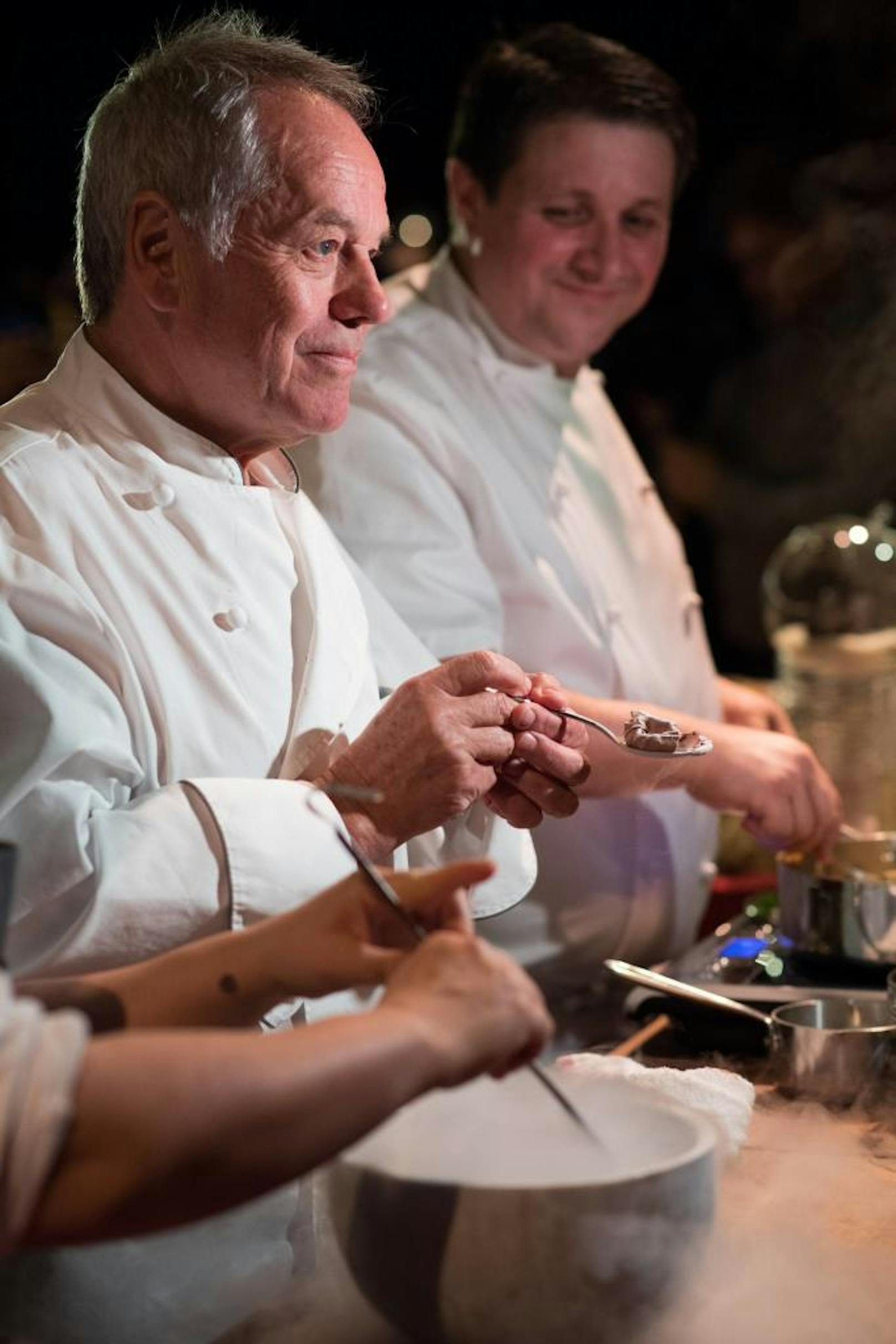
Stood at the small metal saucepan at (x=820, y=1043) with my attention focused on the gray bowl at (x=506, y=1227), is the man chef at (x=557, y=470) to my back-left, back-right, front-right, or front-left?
back-right

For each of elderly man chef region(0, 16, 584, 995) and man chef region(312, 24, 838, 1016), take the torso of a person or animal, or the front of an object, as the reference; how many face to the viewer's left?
0

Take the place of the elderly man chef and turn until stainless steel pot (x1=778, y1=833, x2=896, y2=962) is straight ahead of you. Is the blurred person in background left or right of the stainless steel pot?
left

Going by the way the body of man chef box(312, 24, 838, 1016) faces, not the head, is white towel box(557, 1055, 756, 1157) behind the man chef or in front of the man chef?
in front

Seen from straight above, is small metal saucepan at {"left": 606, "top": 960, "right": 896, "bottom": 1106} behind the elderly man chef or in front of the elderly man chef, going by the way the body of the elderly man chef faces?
in front

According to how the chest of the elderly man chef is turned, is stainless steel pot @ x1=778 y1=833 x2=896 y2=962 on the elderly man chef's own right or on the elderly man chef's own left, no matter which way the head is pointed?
on the elderly man chef's own left

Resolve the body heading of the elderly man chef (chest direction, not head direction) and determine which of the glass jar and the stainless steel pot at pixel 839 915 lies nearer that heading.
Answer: the stainless steel pot

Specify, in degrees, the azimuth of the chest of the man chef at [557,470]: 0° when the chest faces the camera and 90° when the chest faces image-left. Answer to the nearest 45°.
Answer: approximately 315°

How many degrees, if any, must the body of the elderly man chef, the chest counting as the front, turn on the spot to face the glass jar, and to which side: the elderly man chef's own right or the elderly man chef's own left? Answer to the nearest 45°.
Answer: approximately 90° to the elderly man chef's own left

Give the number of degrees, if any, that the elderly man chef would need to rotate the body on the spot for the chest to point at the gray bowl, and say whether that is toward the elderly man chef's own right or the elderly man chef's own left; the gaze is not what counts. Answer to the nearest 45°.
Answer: approximately 45° to the elderly man chef's own right

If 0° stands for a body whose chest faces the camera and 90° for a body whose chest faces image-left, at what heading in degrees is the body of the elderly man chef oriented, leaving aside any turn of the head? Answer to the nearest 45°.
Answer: approximately 315°

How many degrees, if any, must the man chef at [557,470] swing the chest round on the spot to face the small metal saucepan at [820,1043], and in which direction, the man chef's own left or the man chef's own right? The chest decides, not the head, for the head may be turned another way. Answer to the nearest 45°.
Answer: approximately 45° to the man chef's own right
